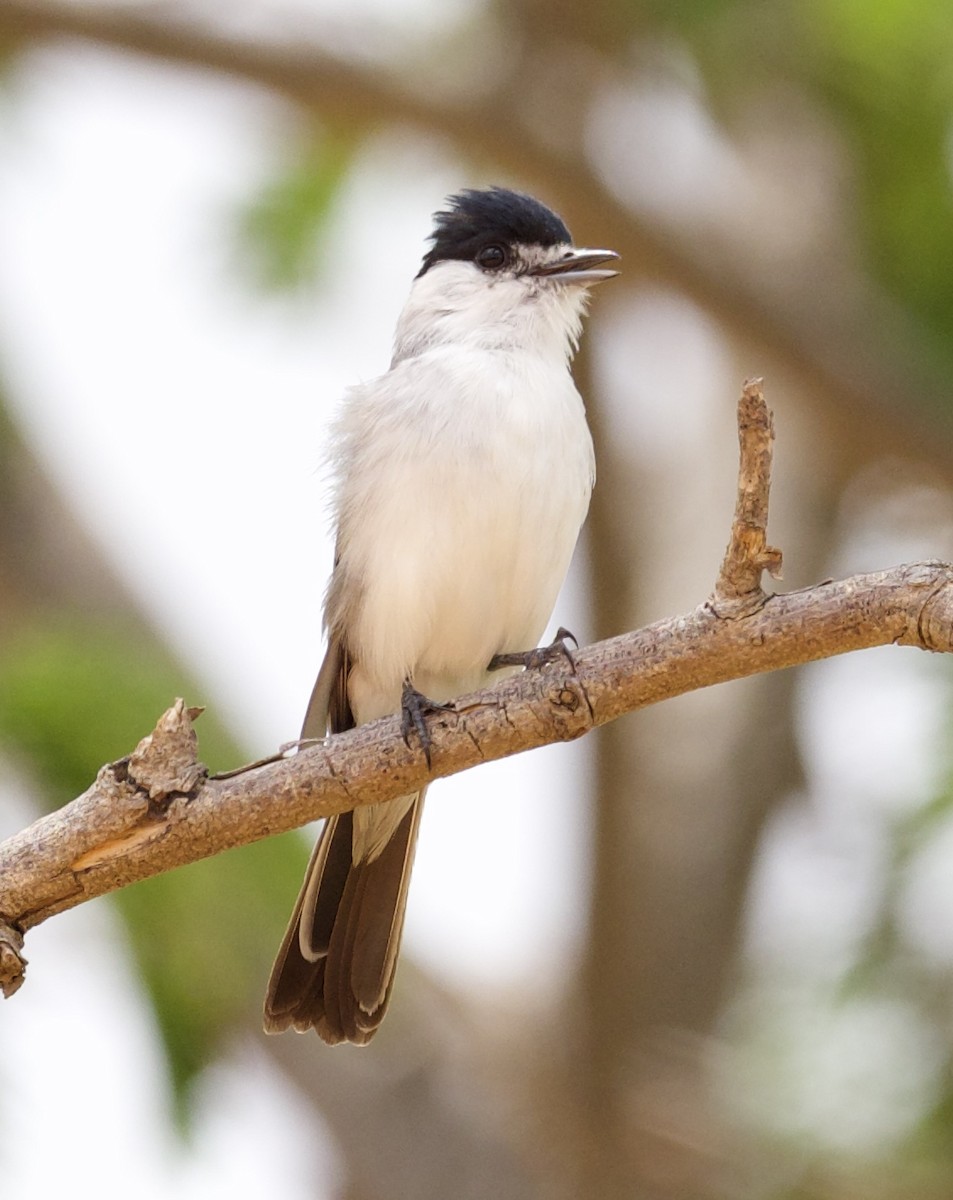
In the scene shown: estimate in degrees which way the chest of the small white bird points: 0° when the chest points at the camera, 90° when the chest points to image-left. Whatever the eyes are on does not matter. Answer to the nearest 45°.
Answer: approximately 315°
